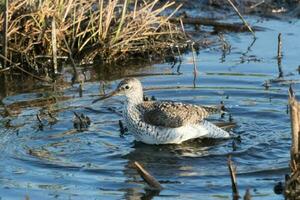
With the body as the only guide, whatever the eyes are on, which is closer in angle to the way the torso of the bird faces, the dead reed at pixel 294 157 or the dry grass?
the dry grass

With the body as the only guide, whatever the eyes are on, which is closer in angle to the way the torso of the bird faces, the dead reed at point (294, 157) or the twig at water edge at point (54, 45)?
the twig at water edge

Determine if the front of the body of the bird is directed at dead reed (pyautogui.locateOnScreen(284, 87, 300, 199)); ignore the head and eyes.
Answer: no

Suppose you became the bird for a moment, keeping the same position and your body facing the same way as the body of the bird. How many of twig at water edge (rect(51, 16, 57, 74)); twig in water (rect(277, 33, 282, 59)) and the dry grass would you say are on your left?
0

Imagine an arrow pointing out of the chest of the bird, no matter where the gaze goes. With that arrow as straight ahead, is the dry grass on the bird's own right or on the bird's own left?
on the bird's own right

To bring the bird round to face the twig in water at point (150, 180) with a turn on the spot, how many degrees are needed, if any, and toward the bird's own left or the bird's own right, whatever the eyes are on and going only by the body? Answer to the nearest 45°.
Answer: approximately 90° to the bird's own left

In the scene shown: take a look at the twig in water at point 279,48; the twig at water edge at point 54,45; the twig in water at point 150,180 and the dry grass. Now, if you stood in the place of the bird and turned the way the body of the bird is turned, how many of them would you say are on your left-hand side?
1

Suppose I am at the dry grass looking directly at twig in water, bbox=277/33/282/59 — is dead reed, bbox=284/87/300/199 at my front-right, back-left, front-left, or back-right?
front-right

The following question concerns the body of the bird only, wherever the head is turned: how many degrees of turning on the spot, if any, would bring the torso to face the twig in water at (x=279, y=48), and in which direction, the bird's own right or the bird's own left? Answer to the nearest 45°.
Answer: approximately 135° to the bird's own right

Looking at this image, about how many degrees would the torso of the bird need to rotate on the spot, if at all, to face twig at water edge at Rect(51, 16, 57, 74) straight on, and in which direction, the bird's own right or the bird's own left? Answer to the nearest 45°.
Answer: approximately 45° to the bird's own right

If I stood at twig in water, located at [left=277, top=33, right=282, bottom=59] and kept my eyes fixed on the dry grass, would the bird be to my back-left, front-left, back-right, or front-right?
front-left

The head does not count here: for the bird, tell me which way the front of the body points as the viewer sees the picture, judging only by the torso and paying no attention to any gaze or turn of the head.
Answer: to the viewer's left

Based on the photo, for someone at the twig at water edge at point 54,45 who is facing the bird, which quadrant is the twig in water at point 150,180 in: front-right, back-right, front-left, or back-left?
front-right

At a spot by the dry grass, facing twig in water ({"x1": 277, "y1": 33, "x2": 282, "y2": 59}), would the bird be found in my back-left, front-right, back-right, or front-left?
front-right
